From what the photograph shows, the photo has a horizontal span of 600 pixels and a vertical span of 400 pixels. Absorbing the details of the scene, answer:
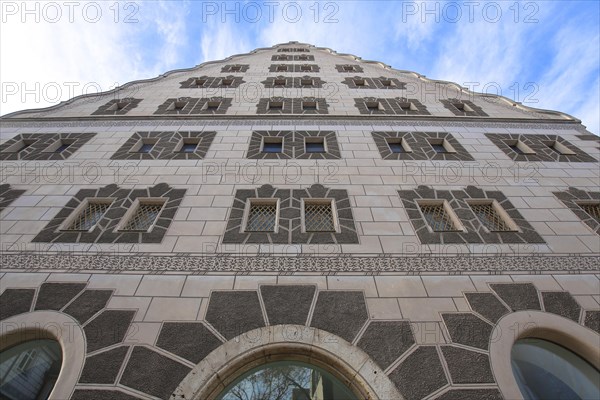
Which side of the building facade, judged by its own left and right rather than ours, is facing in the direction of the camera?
front
